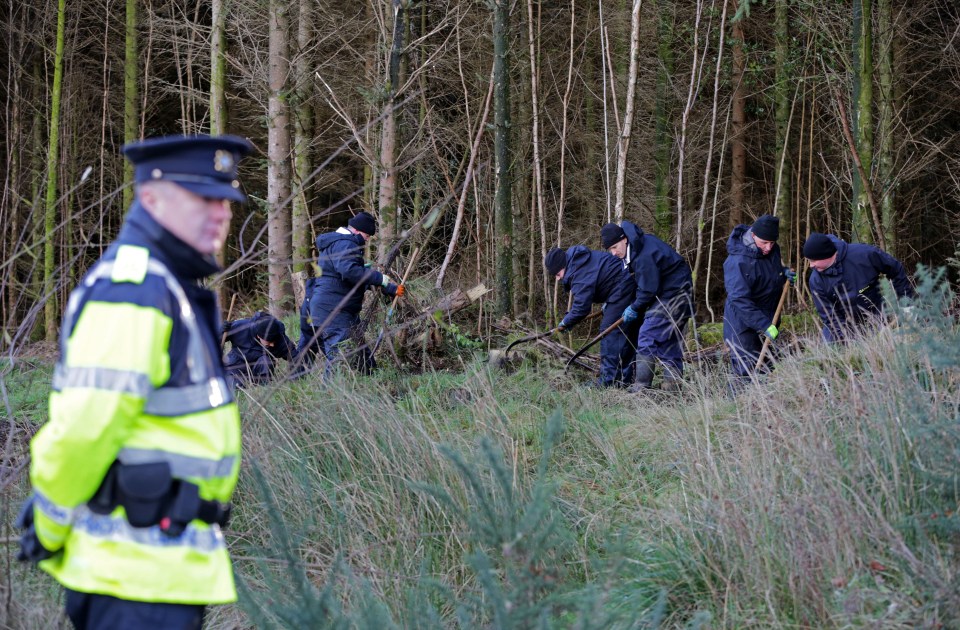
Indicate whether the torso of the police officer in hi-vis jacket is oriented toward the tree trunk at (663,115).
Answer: no

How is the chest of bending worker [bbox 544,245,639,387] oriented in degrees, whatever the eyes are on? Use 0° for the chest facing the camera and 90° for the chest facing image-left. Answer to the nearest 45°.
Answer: approximately 90°

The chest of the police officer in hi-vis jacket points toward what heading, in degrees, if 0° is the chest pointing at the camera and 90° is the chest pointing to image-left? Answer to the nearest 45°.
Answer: approximately 270°

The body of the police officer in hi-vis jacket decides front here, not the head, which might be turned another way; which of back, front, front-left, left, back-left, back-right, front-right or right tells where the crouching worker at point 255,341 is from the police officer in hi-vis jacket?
left

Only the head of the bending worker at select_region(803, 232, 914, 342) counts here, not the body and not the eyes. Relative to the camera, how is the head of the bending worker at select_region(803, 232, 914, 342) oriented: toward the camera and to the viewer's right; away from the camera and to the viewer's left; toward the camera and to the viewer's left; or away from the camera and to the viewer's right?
toward the camera and to the viewer's left

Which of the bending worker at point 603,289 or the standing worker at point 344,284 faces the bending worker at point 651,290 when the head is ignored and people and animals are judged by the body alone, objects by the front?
the standing worker at point 344,284

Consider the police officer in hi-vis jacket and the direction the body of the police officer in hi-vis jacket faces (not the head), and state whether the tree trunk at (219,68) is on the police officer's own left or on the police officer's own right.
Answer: on the police officer's own left

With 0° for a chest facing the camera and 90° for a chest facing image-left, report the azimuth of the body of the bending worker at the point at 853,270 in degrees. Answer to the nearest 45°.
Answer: approximately 45°

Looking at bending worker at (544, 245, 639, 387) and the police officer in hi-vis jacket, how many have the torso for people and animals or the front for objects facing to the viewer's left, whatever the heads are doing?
1

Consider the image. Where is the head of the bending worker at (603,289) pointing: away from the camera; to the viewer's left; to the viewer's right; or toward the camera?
to the viewer's left

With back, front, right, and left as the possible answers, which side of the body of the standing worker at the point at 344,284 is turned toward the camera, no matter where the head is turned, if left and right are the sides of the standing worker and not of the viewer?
right
